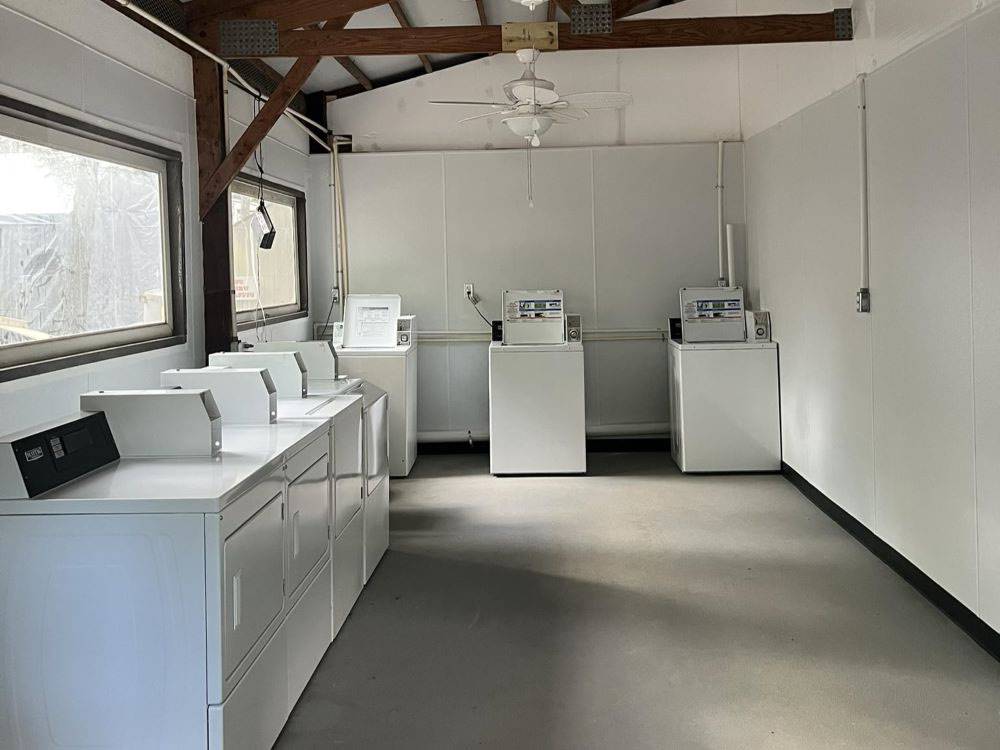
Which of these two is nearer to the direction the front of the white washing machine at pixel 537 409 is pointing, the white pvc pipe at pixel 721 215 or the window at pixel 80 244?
the window

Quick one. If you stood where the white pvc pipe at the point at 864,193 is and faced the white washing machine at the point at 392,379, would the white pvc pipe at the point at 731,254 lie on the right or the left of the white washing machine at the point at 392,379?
right

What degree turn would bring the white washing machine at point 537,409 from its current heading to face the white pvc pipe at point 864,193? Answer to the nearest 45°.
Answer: approximately 45° to its left

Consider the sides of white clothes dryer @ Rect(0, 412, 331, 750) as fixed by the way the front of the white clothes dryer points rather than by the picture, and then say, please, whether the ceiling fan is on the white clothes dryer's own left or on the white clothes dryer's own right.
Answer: on the white clothes dryer's own left

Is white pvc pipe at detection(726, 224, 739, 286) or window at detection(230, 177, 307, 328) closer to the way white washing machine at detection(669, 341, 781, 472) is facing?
the window

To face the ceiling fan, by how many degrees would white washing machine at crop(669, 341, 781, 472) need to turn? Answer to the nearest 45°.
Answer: approximately 45° to its right

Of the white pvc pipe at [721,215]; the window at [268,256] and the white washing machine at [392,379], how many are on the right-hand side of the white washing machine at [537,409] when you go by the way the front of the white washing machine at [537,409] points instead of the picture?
2

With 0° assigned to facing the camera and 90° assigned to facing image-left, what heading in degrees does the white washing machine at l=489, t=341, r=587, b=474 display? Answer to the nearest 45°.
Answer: approximately 0°

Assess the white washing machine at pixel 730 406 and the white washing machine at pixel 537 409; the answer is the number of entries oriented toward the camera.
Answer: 2

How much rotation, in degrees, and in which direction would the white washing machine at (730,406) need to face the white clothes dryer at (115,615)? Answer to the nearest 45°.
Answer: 0° — it already faces it

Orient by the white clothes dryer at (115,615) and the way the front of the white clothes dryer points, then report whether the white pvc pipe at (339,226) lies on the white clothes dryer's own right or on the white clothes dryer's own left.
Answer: on the white clothes dryer's own left

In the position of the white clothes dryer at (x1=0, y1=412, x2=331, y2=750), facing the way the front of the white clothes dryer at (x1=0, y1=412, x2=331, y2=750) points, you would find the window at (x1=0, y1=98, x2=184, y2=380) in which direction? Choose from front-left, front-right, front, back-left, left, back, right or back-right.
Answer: back-left

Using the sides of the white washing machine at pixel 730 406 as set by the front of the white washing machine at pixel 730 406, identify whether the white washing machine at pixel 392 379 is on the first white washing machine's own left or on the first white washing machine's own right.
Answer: on the first white washing machine's own right
